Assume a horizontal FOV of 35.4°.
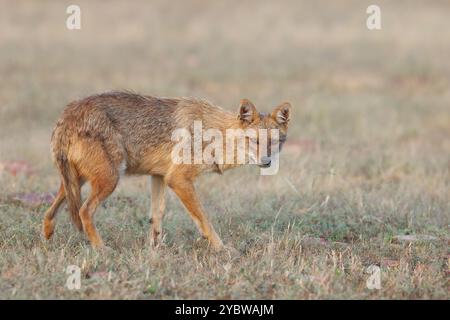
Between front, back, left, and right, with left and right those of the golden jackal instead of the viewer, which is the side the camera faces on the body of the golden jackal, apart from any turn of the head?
right
